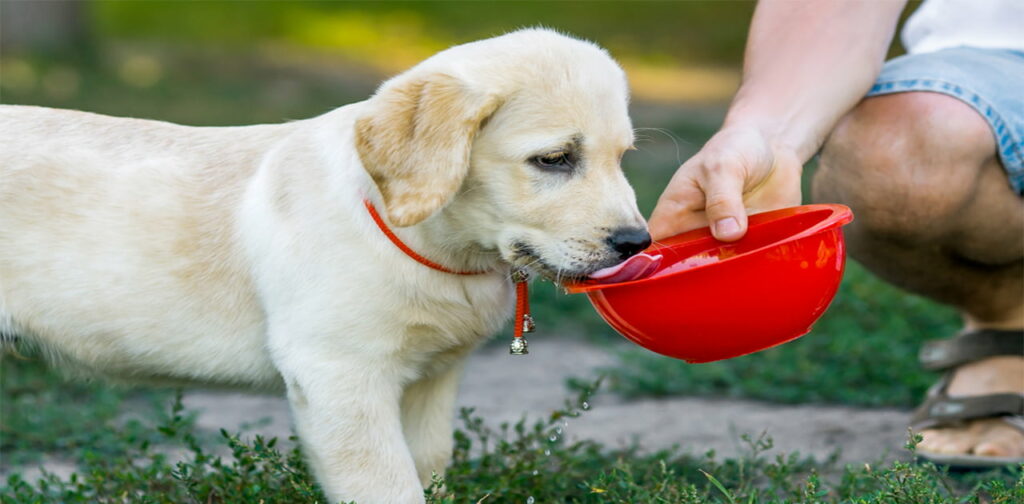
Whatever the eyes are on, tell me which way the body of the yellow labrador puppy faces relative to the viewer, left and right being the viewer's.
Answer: facing to the right of the viewer
